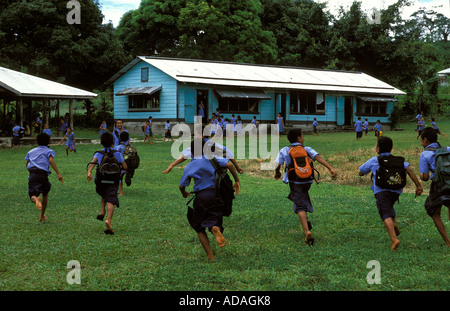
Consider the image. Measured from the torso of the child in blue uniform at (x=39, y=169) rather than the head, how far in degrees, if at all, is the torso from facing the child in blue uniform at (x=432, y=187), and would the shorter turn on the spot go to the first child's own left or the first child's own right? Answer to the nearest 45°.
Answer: approximately 135° to the first child's own right

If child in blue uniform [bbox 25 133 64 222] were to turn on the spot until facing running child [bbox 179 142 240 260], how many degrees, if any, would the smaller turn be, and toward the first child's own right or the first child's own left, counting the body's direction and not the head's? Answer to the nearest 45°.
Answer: approximately 135° to the first child's own right

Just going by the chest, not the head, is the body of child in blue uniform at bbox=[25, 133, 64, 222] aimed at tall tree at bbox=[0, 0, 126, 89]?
yes

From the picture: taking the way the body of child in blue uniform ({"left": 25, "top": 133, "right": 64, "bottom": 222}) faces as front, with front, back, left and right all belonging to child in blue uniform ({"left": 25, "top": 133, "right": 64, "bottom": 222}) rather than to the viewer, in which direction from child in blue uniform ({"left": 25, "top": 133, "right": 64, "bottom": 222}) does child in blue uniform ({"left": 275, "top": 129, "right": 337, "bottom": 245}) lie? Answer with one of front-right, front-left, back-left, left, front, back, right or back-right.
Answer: back-right

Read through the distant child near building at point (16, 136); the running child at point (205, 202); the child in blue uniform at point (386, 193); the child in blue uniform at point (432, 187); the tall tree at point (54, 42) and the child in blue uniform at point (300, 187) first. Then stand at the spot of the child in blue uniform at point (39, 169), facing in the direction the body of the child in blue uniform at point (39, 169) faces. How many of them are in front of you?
2

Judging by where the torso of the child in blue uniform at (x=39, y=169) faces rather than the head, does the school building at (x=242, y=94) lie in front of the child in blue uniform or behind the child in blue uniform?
in front

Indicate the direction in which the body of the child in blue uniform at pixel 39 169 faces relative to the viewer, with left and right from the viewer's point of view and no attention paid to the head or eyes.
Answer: facing away from the viewer

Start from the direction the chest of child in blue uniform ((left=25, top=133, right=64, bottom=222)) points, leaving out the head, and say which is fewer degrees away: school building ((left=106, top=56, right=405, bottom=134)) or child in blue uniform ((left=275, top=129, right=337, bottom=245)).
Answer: the school building

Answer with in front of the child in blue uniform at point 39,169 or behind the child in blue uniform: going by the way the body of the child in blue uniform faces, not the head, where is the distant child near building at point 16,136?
in front

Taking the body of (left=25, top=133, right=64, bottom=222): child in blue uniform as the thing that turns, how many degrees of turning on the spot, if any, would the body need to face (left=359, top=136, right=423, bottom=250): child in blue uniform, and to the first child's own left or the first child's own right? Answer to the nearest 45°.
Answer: approximately 135° to the first child's own right

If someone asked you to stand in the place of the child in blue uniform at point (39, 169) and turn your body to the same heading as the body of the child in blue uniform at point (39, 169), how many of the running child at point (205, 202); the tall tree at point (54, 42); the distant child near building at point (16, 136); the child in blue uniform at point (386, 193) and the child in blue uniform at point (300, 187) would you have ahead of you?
2
